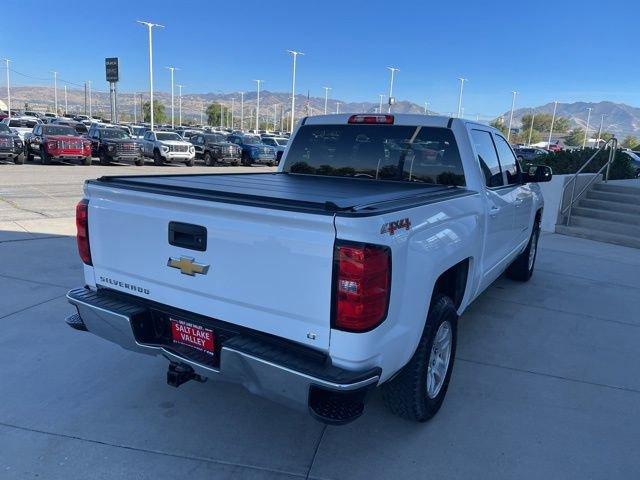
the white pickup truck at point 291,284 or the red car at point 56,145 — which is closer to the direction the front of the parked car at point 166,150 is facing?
the white pickup truck

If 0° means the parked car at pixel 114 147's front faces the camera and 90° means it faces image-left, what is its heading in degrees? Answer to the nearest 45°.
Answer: approximately 315°

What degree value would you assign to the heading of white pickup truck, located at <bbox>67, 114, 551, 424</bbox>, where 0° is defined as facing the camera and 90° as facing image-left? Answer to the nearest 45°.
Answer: approximately 225°

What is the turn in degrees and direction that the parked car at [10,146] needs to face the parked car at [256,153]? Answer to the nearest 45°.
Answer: approximately 45° to its left

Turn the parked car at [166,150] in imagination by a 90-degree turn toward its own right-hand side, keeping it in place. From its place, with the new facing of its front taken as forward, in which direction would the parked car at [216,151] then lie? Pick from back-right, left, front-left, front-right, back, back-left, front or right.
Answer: back

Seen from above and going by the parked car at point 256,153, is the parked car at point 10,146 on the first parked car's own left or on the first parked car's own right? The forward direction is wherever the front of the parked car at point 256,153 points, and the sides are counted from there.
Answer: on the first parked car's own right

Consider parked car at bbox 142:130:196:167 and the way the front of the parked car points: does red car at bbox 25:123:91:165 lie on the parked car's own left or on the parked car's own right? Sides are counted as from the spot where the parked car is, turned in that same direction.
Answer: on the parked car's own right

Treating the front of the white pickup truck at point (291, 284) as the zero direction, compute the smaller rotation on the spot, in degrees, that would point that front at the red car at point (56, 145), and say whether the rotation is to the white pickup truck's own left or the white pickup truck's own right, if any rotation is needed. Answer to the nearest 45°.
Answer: approximately 90° to the white pickup truck's own left

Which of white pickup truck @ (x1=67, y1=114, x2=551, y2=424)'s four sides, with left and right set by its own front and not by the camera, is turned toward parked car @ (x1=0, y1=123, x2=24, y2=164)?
left

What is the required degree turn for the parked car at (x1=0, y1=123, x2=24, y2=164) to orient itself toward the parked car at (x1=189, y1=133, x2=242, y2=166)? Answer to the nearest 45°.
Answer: approximately 45° to its left

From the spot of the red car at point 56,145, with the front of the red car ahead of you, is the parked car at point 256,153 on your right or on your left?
on your left

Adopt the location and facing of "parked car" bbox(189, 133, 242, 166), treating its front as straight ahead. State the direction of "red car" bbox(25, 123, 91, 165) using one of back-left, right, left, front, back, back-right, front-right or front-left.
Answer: right

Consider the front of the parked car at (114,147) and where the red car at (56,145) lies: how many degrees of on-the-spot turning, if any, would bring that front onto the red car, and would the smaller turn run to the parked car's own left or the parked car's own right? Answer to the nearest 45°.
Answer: approximately 90° to the parked car's own right

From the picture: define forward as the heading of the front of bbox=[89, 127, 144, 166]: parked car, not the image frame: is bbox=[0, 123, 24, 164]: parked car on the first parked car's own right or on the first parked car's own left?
on the first parked car's own right

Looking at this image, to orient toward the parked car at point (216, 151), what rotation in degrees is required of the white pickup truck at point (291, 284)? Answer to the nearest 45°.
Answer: approximately 45° to its left

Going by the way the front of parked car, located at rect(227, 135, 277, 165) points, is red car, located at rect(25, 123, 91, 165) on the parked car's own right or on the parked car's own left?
on the parked car's own right

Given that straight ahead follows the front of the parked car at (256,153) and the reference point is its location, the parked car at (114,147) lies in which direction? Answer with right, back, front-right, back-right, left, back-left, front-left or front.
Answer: right

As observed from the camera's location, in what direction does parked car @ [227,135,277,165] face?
facing the viewer and to the right of the viewer

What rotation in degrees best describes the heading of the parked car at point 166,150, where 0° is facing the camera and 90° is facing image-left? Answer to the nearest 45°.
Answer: approximately 315°

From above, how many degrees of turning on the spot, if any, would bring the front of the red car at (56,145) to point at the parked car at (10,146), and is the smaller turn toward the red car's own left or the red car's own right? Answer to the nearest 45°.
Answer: approximately 90° to the red car's own right
